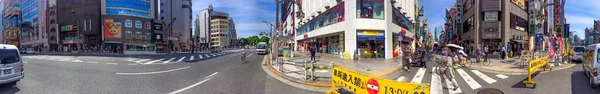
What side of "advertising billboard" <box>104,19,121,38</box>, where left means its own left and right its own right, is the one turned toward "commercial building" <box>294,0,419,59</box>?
front

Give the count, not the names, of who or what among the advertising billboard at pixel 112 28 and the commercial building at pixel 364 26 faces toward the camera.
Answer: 2

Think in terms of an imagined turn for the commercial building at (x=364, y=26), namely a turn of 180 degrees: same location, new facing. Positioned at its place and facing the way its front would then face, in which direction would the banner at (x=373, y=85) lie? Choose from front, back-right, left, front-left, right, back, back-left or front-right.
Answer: back

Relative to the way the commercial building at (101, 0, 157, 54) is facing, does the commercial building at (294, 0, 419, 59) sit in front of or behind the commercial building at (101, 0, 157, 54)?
in front

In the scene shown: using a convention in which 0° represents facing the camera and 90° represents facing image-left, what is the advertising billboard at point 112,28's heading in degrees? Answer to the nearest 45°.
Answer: approximately 0°

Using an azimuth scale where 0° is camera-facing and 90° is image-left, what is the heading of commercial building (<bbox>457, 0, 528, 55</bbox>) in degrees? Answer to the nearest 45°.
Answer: approximately 0°

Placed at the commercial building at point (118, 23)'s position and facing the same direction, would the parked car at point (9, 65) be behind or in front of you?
in front

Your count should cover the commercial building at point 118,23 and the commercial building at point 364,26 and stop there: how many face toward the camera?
2

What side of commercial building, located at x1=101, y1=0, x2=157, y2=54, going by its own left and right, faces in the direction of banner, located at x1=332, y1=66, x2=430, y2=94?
front
